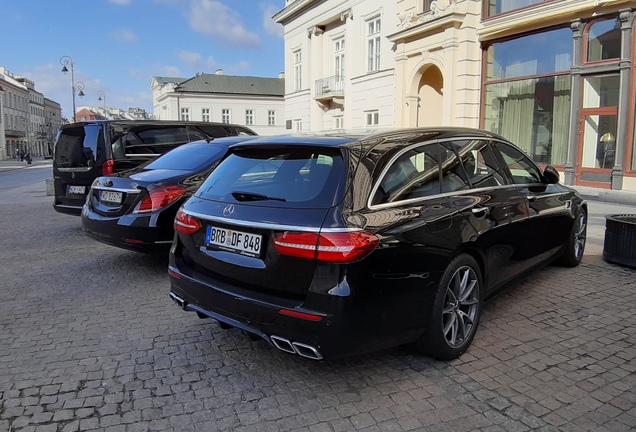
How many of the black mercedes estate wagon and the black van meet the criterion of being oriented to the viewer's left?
0

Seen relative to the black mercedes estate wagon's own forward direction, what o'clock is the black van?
The black van is roughly at 9 o'clock from the black mercedes estate wagon.

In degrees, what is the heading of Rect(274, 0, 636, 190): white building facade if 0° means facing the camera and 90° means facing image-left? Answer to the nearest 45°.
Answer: approximately 45°

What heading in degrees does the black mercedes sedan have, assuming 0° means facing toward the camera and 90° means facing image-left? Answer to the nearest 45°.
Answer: approximately 225°

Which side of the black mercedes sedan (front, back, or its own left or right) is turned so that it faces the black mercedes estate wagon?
right

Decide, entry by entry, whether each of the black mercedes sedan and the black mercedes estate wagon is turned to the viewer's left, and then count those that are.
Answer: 0

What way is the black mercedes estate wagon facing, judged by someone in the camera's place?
facing away from the viewer and to the right of the viewer

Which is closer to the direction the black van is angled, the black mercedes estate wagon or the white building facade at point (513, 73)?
the white building facade

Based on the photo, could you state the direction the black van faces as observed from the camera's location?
facing away from the viewer and to the right of the viewer

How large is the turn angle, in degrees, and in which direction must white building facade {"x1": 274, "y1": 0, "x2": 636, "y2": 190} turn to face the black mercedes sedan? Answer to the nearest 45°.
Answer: approximately 45° to its left

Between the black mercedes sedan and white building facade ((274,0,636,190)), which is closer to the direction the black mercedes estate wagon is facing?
the white building facade
